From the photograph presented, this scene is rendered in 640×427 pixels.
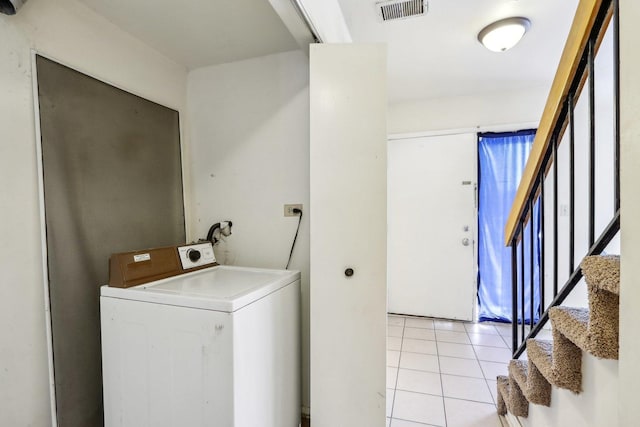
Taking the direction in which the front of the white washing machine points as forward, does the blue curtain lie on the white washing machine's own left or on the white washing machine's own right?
on the white washing machine's own left

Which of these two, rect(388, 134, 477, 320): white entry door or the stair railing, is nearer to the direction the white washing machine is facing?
the stair railing

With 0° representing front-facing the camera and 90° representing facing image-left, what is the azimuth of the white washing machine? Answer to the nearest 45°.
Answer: approximately 315°

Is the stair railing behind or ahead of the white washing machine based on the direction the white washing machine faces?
ahead

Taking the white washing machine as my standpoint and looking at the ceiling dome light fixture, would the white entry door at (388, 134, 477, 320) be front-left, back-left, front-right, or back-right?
front-left
